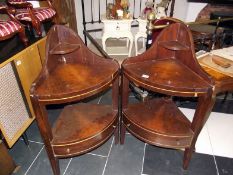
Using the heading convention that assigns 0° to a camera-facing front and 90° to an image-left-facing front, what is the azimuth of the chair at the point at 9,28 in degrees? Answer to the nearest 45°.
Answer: approximately 315°

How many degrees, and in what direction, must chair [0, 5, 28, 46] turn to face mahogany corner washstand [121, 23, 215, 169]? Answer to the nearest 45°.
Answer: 0° — it already faces it

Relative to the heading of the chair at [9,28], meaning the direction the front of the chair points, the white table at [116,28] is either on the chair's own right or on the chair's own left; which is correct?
on the chair's own left

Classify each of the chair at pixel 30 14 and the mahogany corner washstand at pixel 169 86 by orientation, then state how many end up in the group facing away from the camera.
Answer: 0

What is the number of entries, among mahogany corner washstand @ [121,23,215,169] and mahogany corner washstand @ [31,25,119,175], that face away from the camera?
0

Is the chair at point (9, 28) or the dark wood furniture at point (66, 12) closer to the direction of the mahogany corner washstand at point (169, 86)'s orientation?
the chair

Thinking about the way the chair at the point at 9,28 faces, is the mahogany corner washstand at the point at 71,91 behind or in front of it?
in front

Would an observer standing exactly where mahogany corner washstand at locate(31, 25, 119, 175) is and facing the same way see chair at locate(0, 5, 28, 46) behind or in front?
behind

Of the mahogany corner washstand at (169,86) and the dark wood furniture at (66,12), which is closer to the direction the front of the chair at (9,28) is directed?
the mahogany corner washstand

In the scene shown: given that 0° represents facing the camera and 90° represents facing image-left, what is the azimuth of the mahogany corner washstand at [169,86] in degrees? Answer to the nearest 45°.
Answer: approximately 45°

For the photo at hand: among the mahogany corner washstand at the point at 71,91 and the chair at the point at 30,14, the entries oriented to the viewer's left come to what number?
0
